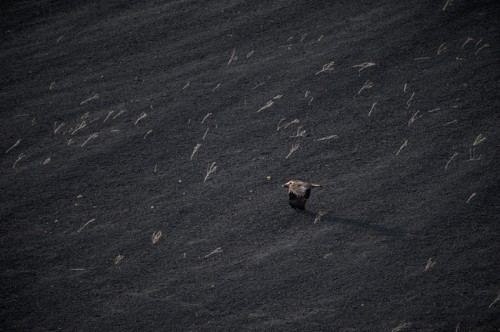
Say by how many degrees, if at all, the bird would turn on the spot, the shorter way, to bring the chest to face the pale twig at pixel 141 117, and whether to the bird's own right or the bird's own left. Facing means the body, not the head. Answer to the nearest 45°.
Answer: approximately 45° to the bird's own right

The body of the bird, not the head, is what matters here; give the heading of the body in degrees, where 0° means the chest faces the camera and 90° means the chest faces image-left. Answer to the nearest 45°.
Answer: approximately 90°

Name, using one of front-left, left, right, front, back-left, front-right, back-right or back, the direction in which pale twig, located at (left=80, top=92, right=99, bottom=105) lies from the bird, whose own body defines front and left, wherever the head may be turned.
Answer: front-right

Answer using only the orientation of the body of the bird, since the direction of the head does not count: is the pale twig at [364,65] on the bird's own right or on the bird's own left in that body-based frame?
on the bird's own right

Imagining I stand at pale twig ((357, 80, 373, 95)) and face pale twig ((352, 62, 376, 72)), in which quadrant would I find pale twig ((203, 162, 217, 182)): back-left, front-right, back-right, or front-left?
back-left

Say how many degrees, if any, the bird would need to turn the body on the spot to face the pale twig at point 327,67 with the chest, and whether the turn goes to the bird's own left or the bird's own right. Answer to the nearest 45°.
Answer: approximately 90° to the bird's own right

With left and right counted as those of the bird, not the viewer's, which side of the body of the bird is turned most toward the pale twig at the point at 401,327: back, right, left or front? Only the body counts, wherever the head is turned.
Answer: left

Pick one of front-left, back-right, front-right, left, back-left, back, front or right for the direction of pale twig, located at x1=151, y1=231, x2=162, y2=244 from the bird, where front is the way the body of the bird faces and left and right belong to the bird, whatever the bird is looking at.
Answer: front

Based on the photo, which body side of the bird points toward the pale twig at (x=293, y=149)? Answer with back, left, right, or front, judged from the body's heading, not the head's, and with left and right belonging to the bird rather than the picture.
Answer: right

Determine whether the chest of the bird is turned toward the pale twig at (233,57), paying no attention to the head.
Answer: no
